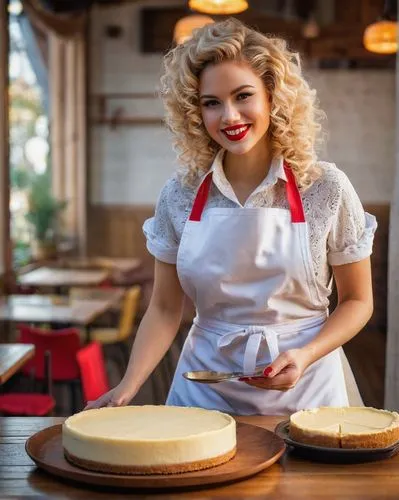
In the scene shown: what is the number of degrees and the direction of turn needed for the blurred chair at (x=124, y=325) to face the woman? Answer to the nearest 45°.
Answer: approximately 90° to its left

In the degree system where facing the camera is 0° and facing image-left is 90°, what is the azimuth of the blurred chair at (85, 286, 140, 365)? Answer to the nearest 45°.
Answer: approximately 90°

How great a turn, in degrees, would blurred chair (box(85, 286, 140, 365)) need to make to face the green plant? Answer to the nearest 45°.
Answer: approximately 90° to its right

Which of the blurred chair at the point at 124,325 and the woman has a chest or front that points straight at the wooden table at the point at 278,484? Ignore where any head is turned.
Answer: the woman

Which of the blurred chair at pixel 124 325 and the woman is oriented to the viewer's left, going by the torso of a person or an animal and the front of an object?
the blurred chair
